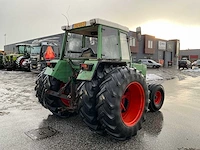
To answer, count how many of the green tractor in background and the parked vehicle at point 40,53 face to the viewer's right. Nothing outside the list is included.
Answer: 0
